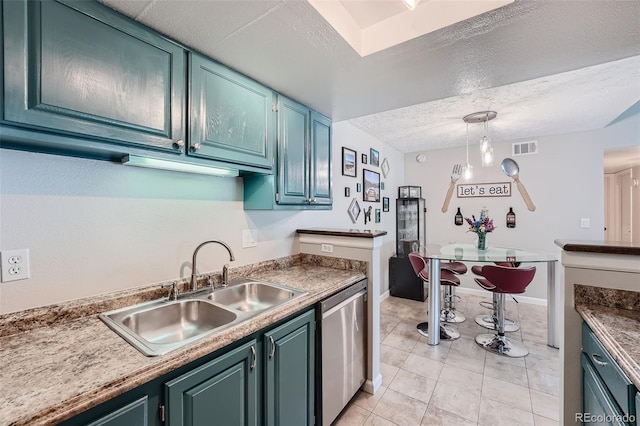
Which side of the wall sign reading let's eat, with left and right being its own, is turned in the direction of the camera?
front

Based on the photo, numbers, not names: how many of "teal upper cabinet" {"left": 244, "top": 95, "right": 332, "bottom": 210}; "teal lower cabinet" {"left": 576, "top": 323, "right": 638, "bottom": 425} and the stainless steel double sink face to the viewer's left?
1

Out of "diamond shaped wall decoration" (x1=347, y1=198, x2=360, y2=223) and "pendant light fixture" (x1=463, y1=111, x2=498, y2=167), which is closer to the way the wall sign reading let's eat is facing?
the pendant light fixture

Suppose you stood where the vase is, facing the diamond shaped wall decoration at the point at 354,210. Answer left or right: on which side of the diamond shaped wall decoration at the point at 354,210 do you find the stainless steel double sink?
left

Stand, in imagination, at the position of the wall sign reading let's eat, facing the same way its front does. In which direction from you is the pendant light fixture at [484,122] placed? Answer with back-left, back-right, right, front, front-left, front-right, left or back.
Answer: front

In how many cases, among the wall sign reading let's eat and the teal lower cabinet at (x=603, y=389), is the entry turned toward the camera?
1

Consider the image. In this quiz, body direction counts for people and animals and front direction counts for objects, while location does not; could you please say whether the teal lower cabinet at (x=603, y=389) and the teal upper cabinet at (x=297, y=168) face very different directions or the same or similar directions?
very different directions

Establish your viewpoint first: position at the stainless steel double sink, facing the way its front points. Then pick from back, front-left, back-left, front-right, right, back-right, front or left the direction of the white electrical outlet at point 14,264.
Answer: back-right

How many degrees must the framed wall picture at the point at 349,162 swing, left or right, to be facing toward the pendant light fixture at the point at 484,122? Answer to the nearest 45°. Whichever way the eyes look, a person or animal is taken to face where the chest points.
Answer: approximately 45° to its left

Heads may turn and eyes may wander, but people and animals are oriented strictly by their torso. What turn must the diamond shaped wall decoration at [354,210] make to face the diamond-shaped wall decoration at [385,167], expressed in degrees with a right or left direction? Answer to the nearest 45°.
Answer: approximately 90° to its left

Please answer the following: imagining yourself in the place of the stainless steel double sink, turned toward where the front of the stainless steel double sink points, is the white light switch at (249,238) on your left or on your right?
on your left

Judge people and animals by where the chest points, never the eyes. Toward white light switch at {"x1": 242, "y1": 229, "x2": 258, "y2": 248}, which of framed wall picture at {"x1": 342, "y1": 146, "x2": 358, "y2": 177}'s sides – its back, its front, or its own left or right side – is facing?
right

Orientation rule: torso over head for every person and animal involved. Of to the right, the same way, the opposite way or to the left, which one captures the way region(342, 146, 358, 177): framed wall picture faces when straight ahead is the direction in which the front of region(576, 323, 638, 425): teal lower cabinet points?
the opposite way

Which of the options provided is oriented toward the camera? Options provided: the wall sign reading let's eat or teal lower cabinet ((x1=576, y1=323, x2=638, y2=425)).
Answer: the wall sign reading let's eat

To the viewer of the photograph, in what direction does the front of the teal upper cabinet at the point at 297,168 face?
facing the viewer and to the right of the viewer

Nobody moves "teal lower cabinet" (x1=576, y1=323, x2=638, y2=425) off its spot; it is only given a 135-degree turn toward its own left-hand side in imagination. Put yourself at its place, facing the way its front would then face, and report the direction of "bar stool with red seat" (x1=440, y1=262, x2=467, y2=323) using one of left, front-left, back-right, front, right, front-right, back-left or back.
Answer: back
